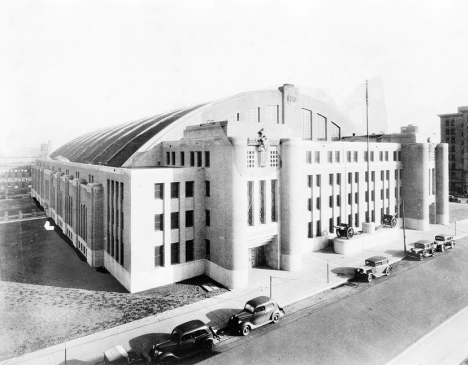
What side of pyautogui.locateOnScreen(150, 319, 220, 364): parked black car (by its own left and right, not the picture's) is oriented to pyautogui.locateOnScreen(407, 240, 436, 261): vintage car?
back

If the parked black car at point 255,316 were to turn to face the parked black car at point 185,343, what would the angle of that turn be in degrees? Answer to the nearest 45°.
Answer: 0° — it already faces it

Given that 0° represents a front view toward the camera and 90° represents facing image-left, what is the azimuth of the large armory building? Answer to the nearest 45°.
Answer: approximately 315°

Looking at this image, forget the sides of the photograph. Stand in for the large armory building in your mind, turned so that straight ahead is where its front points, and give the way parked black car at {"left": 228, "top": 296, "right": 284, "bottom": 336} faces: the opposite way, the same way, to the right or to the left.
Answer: to the right

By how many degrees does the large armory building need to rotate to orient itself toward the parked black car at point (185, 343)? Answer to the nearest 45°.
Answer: approximately 45° to its right
